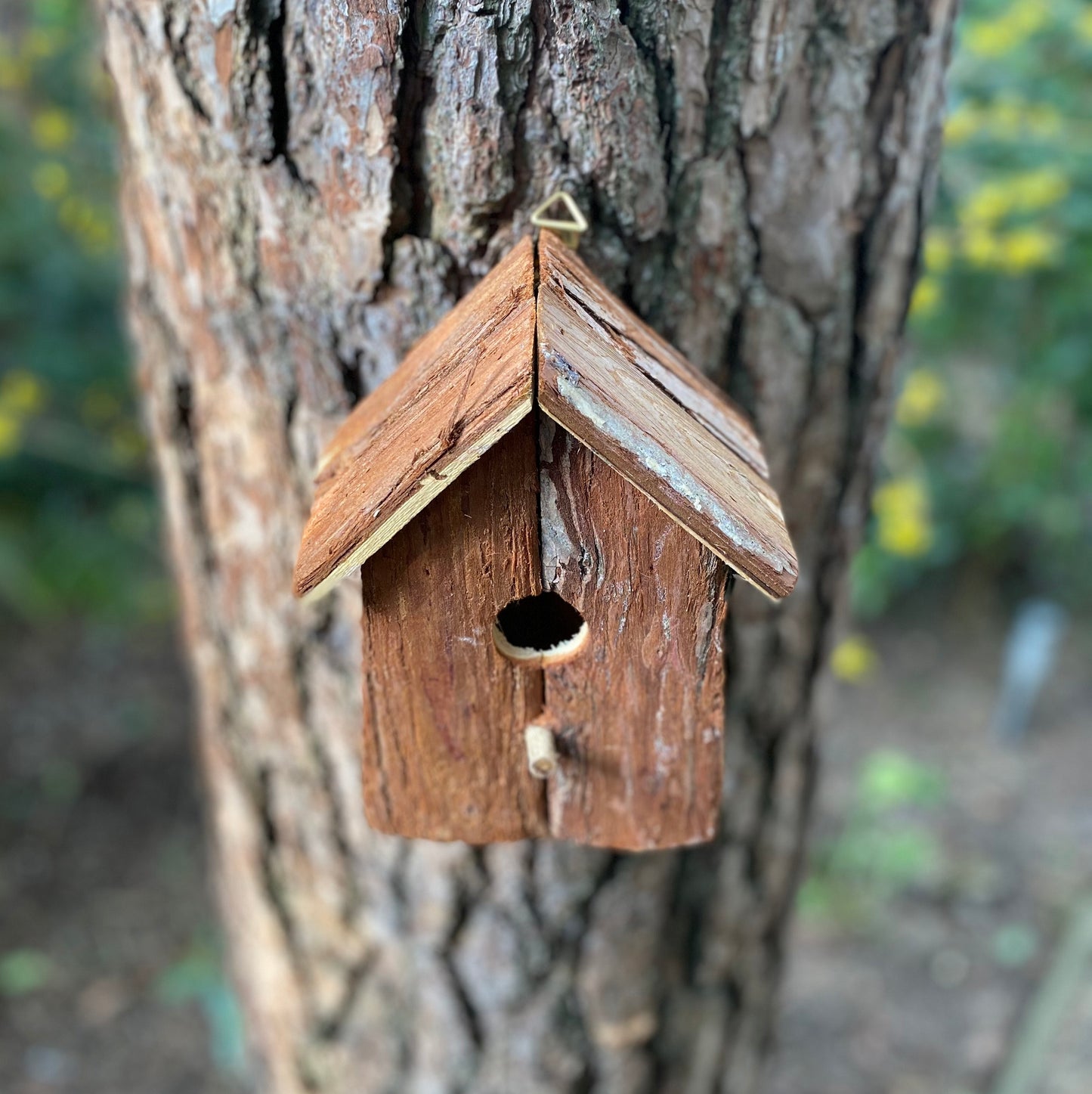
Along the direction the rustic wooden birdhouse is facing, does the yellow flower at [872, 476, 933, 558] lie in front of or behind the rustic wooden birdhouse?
behind

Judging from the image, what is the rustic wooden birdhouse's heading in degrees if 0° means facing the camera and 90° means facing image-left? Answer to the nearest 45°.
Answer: approximately 0°
